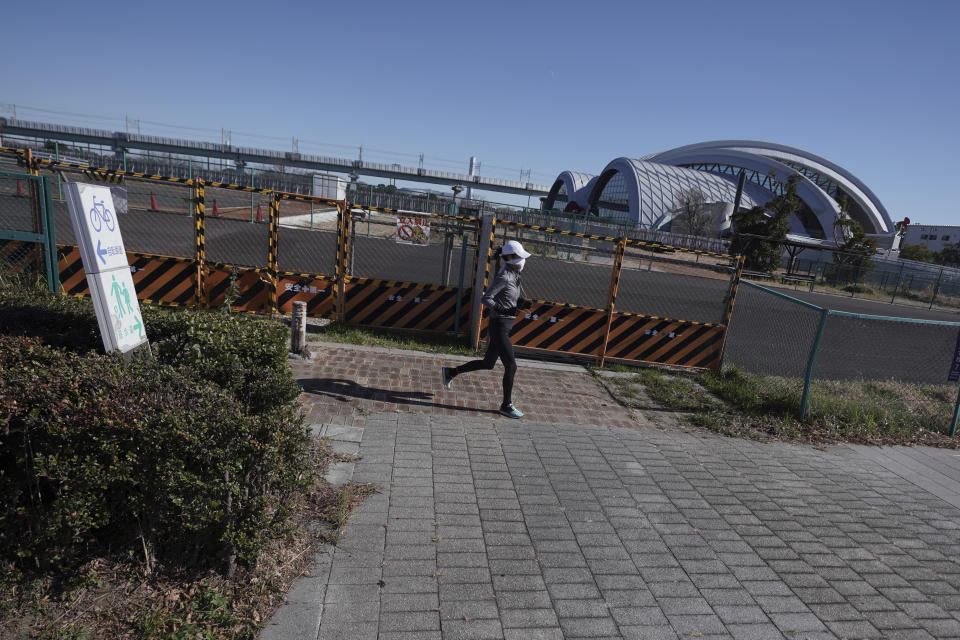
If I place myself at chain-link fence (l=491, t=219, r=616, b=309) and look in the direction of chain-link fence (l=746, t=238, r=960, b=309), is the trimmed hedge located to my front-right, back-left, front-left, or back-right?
back-right

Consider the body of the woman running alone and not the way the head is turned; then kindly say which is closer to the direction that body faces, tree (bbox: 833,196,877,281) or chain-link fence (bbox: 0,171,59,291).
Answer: the tree

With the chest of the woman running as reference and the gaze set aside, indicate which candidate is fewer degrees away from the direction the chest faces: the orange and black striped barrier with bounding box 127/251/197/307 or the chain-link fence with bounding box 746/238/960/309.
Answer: the chain-link fence

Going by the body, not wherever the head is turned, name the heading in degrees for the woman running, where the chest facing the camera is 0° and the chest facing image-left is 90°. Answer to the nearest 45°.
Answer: approximately 270°

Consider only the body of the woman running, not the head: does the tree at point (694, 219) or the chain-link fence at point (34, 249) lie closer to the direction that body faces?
the tree

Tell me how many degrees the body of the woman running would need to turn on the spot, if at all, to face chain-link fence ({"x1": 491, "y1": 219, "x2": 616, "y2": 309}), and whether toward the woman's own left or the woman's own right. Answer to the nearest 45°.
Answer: approximately 90° to the woman's own left

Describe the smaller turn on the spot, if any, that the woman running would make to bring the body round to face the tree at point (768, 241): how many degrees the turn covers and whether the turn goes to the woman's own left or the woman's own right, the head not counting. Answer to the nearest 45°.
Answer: approximately 45° to the woman's own left

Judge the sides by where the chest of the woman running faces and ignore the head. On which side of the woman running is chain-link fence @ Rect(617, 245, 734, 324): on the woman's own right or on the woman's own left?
on the woman's own left

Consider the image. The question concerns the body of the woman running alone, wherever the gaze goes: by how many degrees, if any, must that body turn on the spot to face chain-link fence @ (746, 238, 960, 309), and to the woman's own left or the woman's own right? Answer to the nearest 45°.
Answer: approximately 45° to the woman's own left

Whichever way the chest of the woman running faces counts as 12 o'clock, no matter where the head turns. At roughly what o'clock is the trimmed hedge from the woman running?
The trimmed hedge is roughly at 4 o'clock from the woman running.
